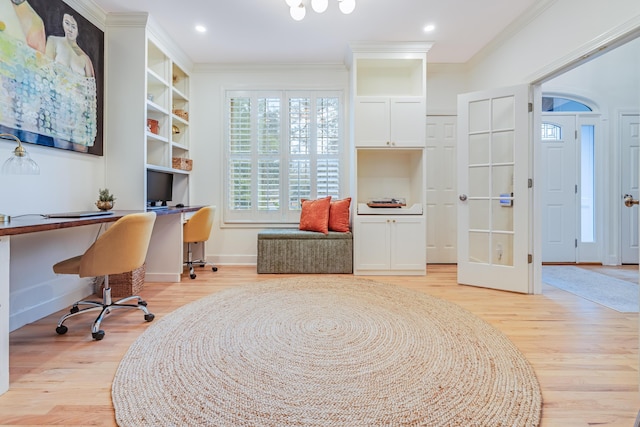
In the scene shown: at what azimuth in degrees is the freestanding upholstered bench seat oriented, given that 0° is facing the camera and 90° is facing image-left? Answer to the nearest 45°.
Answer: approximately 0°

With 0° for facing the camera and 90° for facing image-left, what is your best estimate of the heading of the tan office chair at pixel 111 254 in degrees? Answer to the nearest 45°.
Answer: approximately 135°

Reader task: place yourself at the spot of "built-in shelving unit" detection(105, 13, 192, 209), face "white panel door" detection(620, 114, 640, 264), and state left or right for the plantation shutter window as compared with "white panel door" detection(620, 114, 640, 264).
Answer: left

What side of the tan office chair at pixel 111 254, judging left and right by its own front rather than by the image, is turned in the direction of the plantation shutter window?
right

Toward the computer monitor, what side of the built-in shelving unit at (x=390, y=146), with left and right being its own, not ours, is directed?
right
